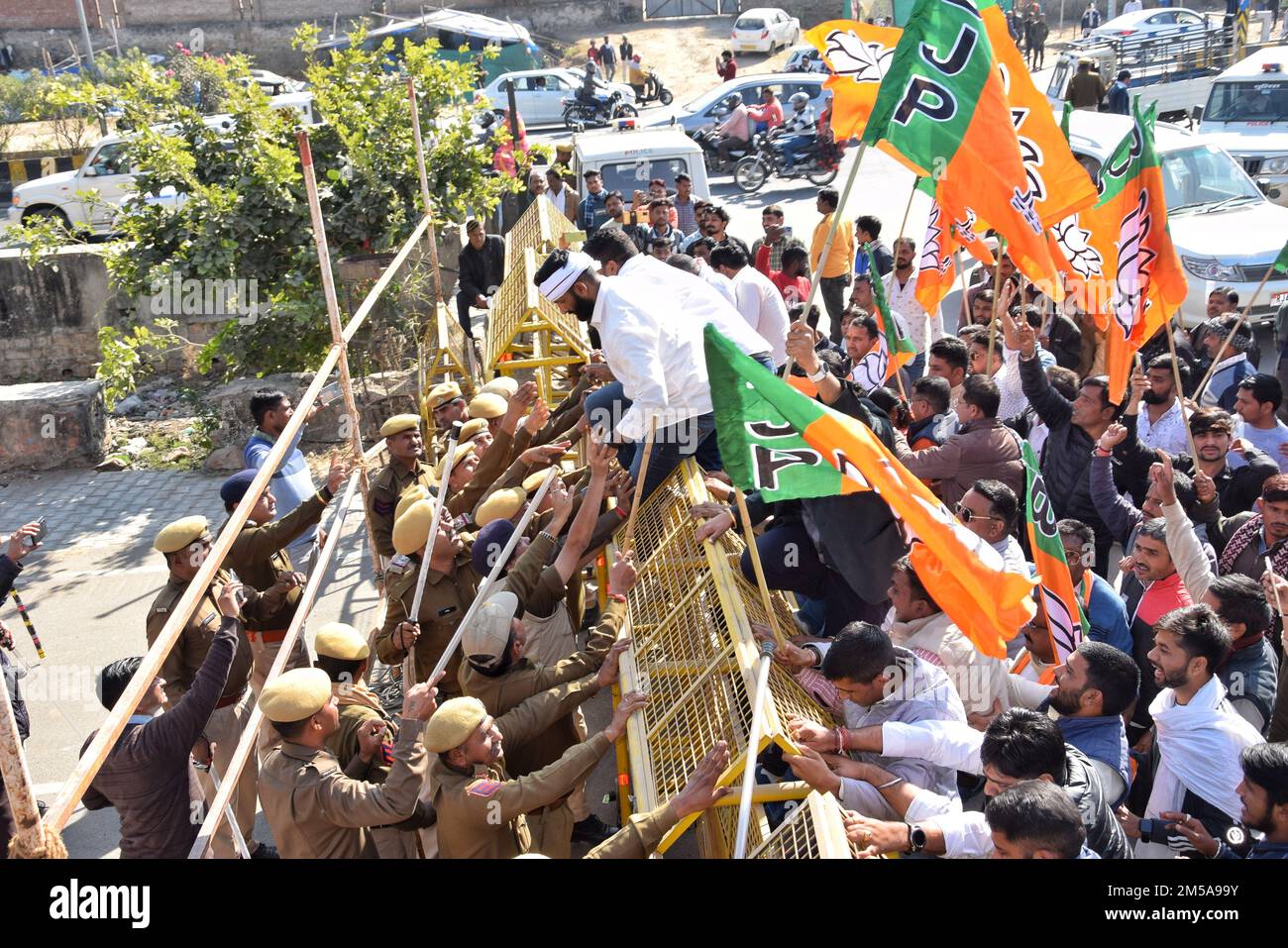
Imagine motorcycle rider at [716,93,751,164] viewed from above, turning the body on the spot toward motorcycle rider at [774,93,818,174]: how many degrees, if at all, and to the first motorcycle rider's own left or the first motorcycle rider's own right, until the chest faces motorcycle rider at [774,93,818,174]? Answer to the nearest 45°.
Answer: approximately 135° to the first motorcycle rider's own left

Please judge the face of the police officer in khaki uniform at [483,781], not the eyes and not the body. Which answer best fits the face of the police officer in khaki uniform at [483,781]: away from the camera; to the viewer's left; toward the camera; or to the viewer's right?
to the viewer's right

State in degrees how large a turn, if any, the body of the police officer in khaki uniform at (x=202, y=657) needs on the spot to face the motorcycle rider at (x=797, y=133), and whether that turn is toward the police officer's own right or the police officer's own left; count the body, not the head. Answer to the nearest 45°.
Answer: approximately 45° to the police officer's own left

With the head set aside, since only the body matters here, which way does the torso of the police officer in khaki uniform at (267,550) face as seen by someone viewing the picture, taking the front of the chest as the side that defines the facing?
to the viewer's right

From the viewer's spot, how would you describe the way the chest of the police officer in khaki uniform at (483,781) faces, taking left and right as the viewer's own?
facing to the right of the viewer

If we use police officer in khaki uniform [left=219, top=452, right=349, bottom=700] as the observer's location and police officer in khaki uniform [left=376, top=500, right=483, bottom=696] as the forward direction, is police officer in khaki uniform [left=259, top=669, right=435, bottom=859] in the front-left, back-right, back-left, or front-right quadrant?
front-right

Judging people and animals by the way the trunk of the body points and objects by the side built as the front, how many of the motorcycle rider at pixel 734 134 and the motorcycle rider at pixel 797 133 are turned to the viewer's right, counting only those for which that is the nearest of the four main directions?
0

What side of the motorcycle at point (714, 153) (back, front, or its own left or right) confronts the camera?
left

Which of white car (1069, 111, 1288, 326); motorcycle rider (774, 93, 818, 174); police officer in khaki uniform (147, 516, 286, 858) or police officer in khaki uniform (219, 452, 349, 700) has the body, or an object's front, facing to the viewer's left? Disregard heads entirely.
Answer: the motorcycle rider

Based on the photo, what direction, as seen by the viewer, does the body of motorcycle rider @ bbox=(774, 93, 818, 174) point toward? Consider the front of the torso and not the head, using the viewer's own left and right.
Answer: facing to the left of the viewer

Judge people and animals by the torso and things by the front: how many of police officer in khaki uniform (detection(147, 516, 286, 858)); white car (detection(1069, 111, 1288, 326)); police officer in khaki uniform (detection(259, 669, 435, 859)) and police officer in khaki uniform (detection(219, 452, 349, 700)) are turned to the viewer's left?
0

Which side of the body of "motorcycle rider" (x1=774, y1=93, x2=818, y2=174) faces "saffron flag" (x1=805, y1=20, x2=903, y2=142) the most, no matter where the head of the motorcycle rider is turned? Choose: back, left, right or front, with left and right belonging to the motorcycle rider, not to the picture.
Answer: left

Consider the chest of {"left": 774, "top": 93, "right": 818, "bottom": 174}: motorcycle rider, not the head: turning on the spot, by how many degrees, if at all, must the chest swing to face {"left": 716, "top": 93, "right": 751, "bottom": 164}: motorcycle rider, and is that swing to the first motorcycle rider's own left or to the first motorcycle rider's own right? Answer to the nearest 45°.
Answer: approximately 45° to the first motorcycle rider's own right

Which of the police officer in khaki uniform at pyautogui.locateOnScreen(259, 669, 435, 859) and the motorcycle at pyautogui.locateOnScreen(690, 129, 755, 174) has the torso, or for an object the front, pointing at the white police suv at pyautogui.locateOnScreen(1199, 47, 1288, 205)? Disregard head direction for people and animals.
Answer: the police officer in khaki uniform

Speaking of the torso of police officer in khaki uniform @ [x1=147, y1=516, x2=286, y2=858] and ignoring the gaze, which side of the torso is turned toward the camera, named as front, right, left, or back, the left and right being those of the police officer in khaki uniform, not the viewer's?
right

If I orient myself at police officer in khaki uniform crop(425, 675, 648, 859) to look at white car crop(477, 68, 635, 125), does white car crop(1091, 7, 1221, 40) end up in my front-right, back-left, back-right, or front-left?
front-right

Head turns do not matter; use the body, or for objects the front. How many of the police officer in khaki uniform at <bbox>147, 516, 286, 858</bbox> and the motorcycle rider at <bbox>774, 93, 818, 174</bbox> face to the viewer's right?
1

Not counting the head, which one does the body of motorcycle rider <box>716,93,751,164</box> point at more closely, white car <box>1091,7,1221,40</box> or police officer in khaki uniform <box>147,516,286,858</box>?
the police officer in khaki uniform
